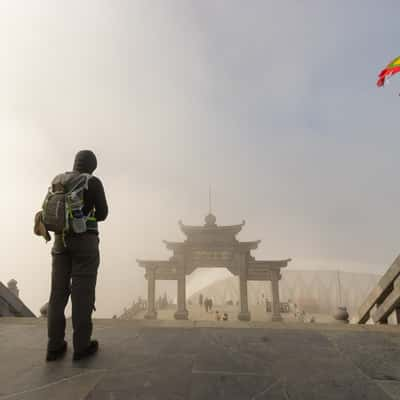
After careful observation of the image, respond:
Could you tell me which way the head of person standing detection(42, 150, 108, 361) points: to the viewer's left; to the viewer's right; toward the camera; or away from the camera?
away from the camera

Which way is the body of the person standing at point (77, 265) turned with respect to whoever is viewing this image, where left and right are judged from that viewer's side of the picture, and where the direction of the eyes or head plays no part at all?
facing away from the viewer and to the right of the viewer

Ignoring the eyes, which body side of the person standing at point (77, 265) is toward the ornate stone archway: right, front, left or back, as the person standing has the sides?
front

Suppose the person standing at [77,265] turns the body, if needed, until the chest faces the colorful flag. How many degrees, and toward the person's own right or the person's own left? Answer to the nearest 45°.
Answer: approximately 45° to the person's own right
